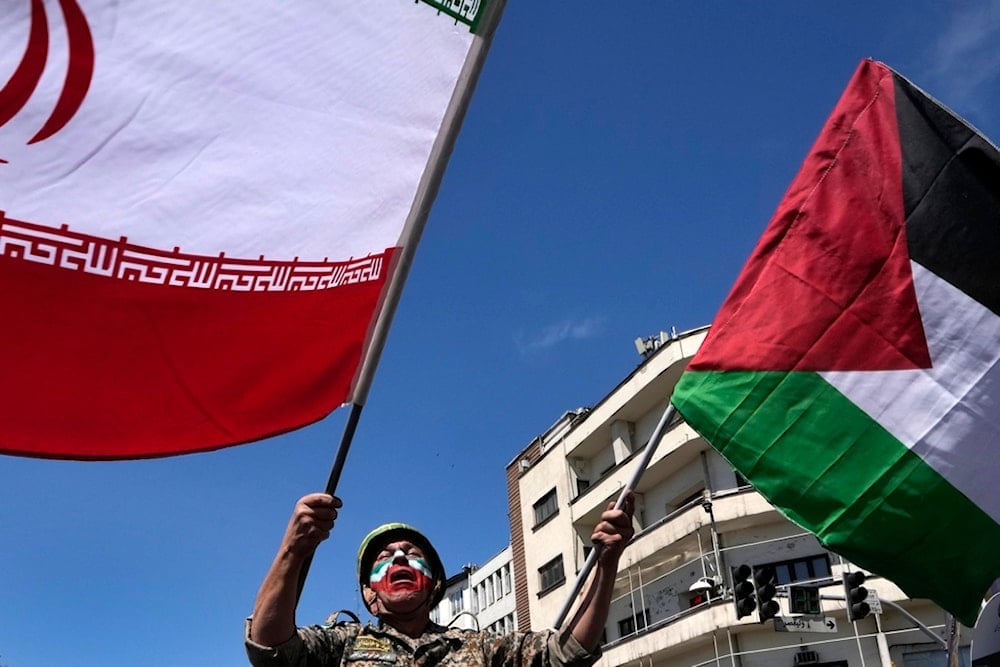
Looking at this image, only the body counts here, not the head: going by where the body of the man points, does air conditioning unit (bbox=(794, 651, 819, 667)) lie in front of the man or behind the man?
behind

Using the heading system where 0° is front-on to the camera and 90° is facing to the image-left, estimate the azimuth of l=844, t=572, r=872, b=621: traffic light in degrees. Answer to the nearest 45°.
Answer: approximately 315°

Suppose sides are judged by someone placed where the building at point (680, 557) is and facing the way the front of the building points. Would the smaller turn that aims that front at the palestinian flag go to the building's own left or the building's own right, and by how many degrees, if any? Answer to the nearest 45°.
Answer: approximately 45° to the building's own left

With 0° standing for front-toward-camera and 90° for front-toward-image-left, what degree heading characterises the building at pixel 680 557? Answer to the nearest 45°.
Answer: approximately 45°

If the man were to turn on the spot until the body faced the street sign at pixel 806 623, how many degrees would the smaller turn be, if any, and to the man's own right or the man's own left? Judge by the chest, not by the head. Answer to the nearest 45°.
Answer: approximately 135° to the man's own left

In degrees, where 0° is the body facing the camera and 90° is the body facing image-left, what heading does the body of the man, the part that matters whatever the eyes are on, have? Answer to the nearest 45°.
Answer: approximately 0°

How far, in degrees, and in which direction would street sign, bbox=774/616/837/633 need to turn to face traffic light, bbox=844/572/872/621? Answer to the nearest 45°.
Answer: approximately 45° to its left

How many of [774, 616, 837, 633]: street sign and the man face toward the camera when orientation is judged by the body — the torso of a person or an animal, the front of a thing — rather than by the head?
2

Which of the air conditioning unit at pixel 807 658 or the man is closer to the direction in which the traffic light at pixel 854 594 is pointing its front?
the man

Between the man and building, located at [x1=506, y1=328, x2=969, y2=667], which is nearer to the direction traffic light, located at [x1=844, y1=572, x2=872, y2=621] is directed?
the man
